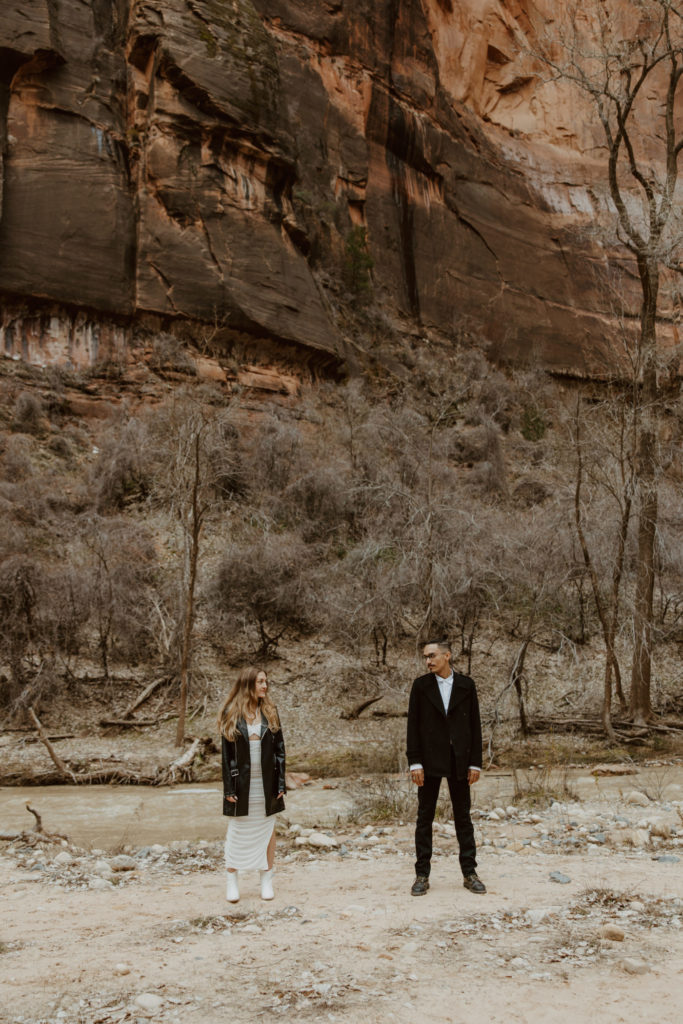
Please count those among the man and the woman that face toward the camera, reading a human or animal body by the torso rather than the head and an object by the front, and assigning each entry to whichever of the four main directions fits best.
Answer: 2

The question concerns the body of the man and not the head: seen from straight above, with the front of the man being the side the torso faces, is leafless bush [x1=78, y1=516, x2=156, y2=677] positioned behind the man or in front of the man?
behind

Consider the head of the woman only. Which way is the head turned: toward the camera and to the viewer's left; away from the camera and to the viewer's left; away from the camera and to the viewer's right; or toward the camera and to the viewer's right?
toward the camera and to the viewer's right

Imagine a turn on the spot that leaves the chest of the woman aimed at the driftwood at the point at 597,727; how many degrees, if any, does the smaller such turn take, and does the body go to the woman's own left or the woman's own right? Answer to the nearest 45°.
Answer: approximately 135° to the woman's own left

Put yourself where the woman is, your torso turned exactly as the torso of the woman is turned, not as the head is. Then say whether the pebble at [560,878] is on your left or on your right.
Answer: on your left

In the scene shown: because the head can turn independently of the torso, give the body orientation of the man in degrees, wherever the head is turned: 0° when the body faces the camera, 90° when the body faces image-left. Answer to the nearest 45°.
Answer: approximately 0°

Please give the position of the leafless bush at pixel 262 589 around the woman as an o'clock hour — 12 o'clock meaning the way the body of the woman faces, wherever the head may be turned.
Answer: The leafless bush is roughly at 6 o'clock from the woman.

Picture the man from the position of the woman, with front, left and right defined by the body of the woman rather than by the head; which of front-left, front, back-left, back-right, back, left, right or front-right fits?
left

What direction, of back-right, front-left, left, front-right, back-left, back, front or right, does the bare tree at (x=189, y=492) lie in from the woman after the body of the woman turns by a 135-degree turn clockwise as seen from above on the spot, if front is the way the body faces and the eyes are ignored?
front-right

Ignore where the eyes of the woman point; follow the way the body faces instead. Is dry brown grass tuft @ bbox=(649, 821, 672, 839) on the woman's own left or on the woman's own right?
on the woman's own left
